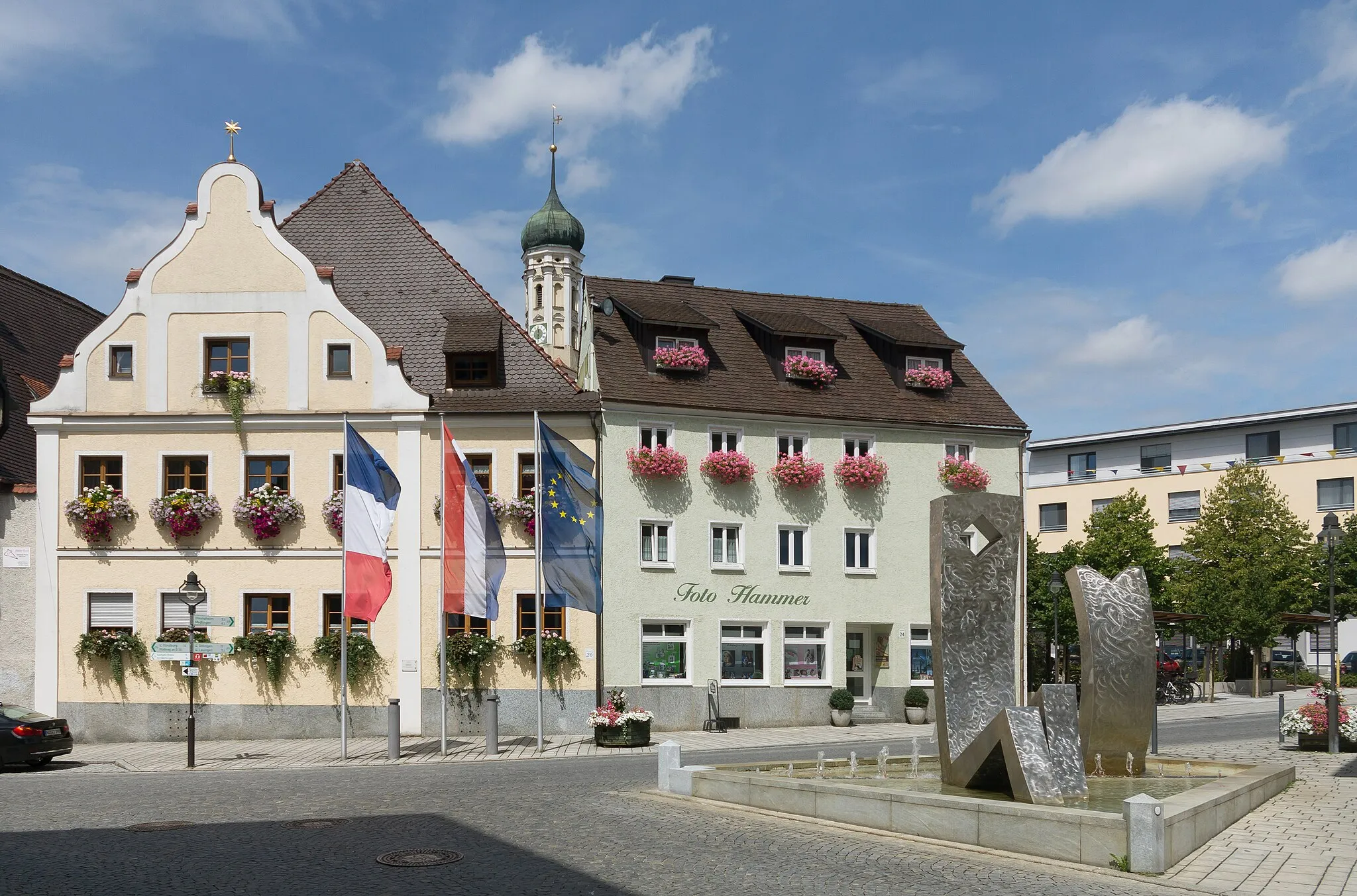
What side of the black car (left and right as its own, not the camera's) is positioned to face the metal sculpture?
back

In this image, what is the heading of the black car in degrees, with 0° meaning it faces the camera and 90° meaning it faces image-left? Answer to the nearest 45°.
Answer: approximately 135°

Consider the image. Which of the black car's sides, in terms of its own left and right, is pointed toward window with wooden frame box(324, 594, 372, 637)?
right

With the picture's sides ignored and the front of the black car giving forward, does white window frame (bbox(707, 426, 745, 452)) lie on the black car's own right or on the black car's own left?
on the black car's own right

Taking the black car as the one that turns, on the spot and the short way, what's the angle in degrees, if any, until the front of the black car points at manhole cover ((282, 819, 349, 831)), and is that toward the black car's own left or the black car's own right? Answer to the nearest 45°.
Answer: approximately 135° to the black car's own left

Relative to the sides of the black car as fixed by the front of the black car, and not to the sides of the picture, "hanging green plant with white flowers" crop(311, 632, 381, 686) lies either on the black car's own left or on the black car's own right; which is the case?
on the black car's own right

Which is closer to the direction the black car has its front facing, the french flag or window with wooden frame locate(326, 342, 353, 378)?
the window with wooden frame

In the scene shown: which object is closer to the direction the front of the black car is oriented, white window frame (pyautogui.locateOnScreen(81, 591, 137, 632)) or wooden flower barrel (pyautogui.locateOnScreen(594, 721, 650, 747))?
the white window frame

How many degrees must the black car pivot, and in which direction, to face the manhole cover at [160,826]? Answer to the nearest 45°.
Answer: approximately 135° to its left

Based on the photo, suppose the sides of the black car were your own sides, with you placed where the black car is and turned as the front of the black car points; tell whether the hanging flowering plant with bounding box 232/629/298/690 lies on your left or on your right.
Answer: on your right
